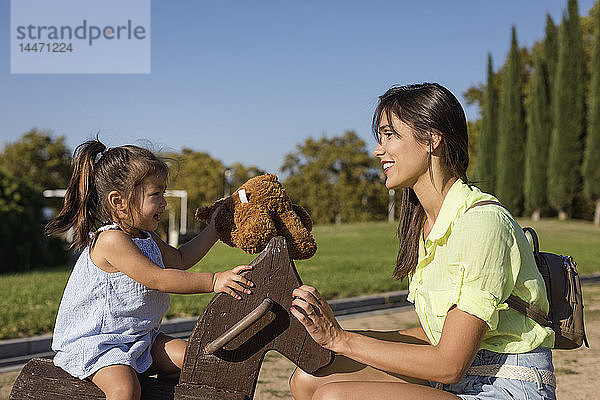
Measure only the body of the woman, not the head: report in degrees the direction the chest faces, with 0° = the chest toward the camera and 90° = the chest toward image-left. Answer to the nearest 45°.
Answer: approximately 90°

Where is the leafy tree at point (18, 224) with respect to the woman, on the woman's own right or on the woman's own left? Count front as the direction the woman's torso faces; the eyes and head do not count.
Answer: on the woman's own right

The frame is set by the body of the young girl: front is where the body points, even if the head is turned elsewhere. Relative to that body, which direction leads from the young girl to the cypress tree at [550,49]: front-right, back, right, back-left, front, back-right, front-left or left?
front-left

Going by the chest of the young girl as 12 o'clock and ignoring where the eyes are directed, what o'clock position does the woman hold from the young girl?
The woman is roughly at 1 o'clock from the young girl.

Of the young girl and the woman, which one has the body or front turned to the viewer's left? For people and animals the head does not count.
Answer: the woman

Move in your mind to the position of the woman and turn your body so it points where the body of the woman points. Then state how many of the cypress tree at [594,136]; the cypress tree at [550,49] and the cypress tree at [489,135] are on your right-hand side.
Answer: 3

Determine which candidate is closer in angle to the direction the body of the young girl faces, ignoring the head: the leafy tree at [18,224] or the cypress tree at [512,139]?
the cypress tree

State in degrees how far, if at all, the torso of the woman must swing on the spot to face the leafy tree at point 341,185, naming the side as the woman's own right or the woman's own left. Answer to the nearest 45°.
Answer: approximately 90° to the woman's own right

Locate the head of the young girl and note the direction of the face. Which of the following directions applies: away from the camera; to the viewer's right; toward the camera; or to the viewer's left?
to the viewer's right

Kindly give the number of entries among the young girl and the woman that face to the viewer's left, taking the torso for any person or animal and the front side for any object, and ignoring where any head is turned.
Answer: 1

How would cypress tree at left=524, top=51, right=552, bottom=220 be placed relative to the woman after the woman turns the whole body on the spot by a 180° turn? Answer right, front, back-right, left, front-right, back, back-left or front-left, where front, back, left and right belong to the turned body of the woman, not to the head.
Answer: left

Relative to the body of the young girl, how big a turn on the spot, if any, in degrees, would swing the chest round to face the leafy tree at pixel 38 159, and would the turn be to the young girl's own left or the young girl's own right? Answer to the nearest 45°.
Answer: approximately 90° to the young girl's own left

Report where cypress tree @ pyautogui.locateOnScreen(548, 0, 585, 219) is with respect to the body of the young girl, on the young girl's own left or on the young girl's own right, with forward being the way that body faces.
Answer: on the young girl's own left

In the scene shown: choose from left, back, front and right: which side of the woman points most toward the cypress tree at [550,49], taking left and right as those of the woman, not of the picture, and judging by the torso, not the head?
right

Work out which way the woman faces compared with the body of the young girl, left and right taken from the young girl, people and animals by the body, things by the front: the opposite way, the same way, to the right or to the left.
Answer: the opposite way

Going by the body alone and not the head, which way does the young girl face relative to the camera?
to the viewer's right
